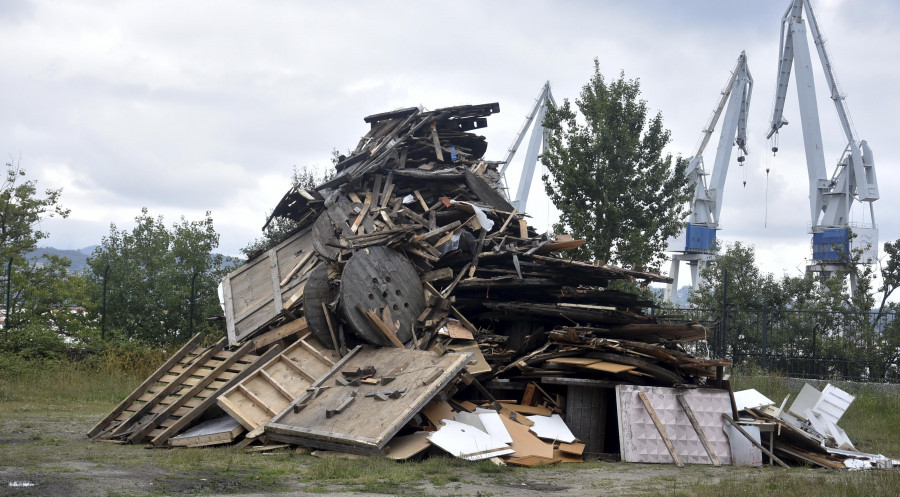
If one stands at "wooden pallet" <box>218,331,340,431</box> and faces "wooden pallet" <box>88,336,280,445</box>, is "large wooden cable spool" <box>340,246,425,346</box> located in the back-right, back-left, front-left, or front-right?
back-right

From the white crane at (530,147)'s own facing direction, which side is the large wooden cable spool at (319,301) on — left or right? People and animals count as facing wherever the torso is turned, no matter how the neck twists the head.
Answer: on its right

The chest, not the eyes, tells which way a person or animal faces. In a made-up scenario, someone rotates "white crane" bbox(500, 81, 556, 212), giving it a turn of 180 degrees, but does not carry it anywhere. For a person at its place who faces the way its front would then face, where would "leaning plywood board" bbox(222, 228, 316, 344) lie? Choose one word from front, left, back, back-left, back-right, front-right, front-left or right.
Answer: left

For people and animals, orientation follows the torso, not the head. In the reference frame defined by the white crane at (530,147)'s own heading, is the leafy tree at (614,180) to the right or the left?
on its right

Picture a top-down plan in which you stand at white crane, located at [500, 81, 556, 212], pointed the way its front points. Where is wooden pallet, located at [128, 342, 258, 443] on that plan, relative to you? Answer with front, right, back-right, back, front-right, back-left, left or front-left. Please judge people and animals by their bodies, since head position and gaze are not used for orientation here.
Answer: right

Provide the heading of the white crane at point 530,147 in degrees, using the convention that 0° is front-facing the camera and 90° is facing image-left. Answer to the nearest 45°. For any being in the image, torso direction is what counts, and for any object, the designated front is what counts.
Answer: approximately 270°

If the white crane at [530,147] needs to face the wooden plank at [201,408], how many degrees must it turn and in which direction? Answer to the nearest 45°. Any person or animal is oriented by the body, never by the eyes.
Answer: approximately 90° to its right

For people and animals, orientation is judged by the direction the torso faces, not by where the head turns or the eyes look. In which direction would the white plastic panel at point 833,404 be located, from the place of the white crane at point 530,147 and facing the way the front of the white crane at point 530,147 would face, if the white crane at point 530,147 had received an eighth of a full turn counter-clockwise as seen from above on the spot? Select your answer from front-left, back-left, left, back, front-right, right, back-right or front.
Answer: back-right

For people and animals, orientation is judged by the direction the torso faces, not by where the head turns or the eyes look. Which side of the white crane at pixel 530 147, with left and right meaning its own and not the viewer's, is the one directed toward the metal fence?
right

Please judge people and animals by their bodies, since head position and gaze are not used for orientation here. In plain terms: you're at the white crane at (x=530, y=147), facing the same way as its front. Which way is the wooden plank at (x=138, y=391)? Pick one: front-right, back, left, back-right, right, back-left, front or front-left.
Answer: right

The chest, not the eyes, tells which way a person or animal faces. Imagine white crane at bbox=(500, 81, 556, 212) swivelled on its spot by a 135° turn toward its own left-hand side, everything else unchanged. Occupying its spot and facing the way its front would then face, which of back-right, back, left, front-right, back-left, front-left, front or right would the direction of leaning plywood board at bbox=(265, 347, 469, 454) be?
back-left

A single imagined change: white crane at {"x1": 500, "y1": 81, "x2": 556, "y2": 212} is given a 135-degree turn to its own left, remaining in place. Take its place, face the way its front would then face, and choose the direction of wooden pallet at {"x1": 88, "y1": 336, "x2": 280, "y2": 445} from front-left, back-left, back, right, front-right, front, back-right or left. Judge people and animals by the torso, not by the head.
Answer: back-left

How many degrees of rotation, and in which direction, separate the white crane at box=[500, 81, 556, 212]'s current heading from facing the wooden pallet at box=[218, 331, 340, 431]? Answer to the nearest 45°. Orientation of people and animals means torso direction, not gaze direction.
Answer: approximately 90° to its right

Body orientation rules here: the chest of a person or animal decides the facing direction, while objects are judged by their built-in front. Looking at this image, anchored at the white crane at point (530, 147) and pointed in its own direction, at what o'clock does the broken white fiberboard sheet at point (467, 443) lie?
The broken white fiberboard sheet is roughly at 3 o'clock from the white crane.

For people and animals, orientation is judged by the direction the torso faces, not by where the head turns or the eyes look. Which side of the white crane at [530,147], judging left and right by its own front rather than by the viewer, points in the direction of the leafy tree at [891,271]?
right
